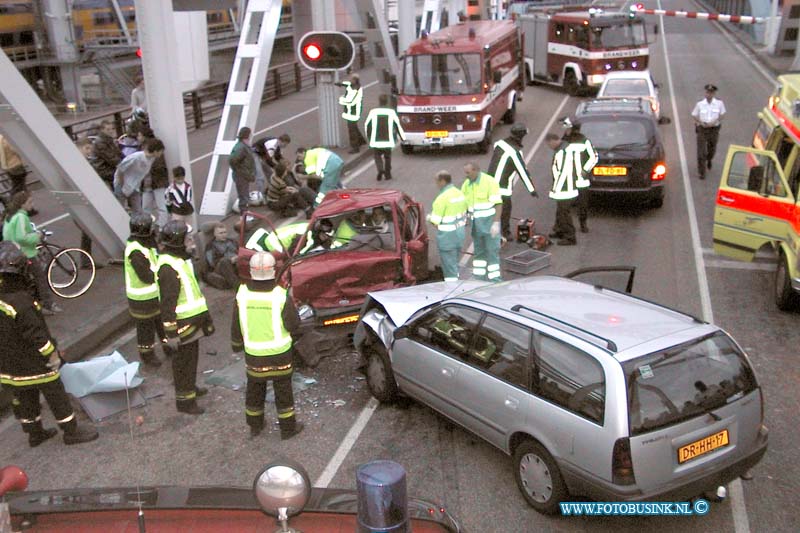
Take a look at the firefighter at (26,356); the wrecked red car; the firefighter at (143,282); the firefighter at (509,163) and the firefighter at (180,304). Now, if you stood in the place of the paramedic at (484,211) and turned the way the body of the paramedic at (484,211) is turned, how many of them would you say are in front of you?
4

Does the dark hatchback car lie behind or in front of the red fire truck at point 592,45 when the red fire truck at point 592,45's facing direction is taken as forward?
in front

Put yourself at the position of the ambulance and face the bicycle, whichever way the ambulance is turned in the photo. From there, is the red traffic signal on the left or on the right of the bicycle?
right

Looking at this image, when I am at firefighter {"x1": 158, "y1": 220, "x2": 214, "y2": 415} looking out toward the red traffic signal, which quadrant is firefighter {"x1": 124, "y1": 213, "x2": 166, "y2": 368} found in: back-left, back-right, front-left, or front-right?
front-left

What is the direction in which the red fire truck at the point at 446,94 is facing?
toward the camera

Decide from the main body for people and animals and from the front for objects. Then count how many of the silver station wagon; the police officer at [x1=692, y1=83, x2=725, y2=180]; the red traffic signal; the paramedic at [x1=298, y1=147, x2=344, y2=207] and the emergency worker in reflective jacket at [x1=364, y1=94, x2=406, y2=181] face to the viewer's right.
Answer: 0

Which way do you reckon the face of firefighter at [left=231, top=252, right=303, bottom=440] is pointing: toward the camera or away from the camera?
away from the camera

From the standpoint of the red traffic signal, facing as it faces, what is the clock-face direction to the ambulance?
The ambulance is roughly at 11 o'clock from the red traffic signal.

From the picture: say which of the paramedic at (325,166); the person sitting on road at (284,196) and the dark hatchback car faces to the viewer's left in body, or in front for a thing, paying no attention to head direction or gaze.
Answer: the paramedic

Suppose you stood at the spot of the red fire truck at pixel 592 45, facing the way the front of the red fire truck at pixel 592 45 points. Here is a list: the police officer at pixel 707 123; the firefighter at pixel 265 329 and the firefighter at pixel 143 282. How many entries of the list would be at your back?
0

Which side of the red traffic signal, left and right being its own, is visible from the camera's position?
front

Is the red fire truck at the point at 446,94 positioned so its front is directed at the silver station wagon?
yes

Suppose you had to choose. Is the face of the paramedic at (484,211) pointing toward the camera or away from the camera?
toward the camera

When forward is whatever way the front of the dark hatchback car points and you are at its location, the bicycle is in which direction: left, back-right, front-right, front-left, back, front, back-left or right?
back-left

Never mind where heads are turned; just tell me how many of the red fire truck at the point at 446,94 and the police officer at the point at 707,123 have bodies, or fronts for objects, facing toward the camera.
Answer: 2

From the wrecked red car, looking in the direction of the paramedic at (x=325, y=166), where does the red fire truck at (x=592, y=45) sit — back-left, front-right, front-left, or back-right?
front-right

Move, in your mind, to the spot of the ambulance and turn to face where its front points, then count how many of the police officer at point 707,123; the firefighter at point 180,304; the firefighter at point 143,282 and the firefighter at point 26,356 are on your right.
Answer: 3

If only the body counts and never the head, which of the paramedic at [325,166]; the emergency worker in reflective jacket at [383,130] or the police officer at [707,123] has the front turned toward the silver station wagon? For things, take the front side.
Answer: the police officer

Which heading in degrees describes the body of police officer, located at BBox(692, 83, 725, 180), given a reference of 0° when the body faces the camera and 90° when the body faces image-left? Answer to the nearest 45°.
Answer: approximately 0°

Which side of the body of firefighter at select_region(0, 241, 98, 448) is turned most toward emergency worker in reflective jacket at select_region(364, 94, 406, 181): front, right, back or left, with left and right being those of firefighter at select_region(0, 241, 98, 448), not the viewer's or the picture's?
front

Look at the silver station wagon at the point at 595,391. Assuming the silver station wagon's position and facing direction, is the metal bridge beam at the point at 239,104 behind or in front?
in front

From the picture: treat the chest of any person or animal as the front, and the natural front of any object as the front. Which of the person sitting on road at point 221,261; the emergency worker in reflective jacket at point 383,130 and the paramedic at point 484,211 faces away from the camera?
the emergency worker in reflective jacket at point 383,130

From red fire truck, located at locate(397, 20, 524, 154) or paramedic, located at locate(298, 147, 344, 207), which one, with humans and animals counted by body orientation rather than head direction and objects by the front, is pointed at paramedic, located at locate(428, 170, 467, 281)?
the red fire truck
